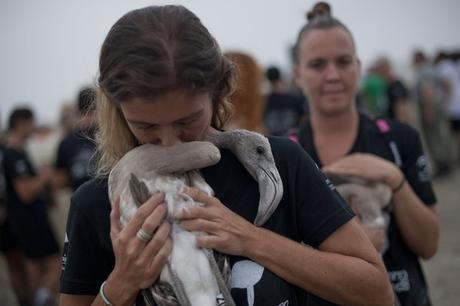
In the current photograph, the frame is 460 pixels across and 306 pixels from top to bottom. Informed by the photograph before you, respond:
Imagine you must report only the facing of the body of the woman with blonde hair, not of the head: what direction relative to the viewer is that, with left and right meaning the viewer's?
facing the viewer

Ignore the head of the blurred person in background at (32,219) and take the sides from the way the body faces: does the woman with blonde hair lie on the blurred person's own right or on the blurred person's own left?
on the blurred person's own right

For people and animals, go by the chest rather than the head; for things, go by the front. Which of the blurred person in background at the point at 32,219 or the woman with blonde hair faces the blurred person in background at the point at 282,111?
the blurred person in background at the point at 32,219

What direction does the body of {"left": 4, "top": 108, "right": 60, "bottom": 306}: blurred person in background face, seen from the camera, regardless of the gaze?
to the viewer's right

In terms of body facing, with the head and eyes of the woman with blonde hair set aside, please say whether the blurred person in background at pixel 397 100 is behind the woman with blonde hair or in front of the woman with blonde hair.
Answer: behind
